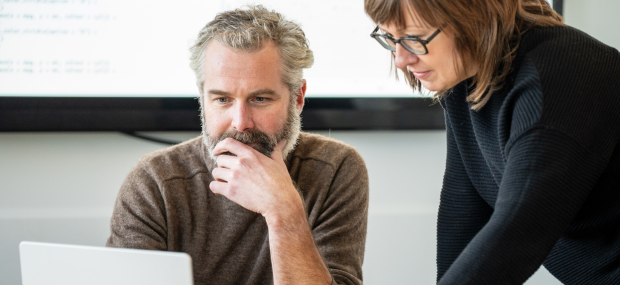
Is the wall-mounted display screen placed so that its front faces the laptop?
yes

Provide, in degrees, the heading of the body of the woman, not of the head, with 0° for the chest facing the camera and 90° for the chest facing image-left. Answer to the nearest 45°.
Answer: approximately 45°

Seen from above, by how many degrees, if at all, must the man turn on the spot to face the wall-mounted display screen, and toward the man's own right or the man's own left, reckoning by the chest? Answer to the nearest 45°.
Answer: approximately 135° to the man's own right

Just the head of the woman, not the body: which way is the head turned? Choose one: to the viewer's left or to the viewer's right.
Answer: to the viewer's left

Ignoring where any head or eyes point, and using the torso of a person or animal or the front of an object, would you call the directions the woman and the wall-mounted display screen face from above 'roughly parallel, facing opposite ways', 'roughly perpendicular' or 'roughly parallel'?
roughly perpendicular

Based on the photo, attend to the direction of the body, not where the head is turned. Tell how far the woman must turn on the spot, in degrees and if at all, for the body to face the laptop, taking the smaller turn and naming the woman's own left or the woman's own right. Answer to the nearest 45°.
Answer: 0° — they already face it

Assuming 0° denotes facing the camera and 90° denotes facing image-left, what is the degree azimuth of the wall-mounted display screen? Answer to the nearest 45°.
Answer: approximately 0°

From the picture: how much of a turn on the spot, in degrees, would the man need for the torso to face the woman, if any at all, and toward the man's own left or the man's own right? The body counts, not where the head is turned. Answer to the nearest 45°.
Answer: approximately 45° to the man's own left

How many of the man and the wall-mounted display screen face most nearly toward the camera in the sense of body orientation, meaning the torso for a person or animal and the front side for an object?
2
